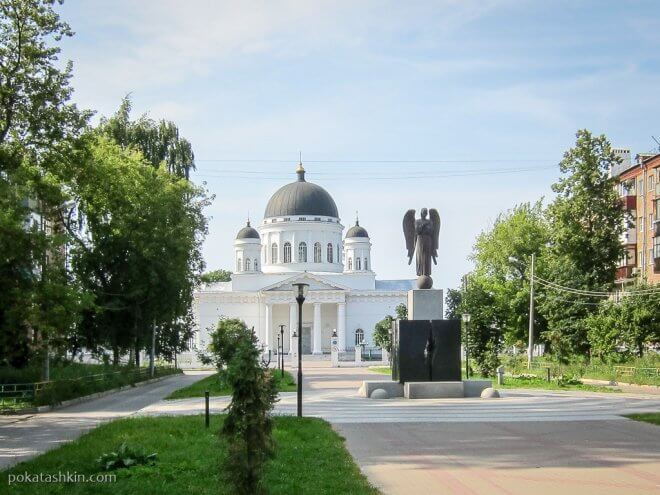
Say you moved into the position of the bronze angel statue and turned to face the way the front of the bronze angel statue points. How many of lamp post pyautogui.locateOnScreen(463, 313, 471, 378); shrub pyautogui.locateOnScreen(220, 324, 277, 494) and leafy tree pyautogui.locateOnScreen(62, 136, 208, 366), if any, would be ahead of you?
1

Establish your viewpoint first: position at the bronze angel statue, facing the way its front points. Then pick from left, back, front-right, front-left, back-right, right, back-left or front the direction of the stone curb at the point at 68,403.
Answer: right

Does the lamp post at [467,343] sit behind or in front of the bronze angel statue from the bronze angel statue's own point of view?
behind

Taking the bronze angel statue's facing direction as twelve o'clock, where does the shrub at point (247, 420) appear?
The shrub is roughly at 12 o'clock from the bronze angel statue.

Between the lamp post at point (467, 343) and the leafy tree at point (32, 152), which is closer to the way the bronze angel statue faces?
the leafy tree

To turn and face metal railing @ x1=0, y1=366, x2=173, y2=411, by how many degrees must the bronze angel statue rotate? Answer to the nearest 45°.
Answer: approximately 90° to its right

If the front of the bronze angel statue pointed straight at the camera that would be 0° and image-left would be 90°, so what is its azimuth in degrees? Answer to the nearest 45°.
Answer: approximately 0°
